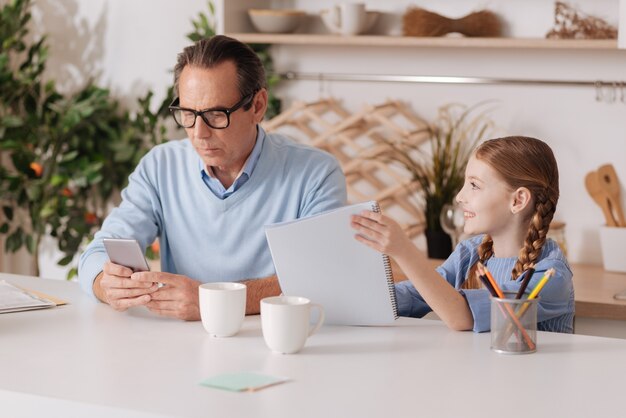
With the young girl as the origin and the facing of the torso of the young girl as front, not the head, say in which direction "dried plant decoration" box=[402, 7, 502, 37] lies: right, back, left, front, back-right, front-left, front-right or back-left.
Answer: back-right

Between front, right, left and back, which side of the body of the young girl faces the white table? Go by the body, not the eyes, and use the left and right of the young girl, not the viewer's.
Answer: front

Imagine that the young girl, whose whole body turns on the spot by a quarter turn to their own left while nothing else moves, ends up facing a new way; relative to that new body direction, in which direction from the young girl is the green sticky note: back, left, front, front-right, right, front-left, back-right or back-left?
right

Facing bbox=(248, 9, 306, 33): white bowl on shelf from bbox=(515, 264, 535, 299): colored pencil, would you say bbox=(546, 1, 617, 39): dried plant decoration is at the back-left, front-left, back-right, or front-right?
front-right

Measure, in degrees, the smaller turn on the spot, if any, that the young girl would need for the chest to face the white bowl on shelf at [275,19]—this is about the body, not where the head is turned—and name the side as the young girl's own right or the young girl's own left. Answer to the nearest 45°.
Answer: approximately 90° to the young girl's own right

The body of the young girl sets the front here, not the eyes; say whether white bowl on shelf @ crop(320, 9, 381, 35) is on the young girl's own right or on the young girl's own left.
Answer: on the young girl's own right

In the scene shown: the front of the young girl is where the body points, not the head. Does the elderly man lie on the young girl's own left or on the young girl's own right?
on the young girl's own right

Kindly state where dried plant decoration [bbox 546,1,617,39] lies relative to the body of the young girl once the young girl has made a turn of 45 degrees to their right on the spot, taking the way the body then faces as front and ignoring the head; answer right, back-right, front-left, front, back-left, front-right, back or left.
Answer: right

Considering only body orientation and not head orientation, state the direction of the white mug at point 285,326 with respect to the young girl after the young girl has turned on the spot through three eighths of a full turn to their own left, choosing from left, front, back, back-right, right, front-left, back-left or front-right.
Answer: back-right

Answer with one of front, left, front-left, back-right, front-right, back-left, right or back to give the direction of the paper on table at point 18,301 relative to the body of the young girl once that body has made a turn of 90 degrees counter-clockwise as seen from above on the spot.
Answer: back-right

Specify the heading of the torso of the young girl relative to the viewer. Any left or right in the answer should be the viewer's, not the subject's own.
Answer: facing the viewer and to the left of the viewer

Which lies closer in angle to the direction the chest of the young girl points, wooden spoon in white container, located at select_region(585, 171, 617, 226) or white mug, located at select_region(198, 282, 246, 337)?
the white mug

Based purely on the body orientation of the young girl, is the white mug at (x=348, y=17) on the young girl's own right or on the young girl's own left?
on the young girl's own right

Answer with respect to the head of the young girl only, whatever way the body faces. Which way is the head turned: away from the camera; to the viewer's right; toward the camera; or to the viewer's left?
to the viewer's left

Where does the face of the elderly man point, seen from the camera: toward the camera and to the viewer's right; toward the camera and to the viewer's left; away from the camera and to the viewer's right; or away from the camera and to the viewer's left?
toward the camera and to the viewer's left
